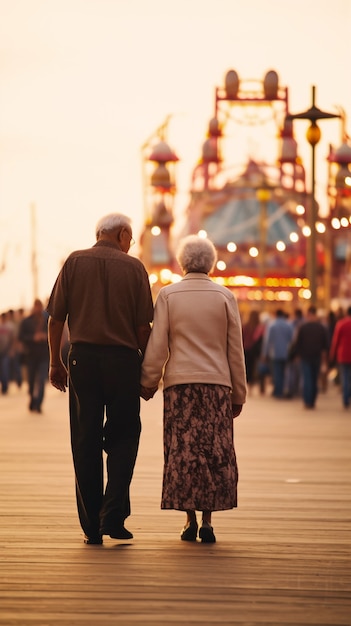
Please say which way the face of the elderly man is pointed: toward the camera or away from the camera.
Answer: away from the camera

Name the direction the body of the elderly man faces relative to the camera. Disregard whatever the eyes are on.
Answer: away from the camera

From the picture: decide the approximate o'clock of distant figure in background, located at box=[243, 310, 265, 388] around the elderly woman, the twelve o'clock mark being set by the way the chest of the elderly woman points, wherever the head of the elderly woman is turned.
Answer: The distant figure in background is roughly at 12 o'clock from the elderly woman.

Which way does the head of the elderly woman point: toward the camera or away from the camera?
away from the camera

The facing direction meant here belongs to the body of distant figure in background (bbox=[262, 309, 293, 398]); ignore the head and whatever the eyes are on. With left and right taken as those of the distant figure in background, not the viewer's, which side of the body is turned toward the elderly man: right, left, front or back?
back

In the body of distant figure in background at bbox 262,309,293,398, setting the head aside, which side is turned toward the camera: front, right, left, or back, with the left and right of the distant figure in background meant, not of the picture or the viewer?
back

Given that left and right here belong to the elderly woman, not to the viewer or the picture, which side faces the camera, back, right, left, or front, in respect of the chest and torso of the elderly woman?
back

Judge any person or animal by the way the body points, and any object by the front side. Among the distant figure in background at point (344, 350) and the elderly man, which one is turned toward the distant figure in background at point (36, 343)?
the elderly man
